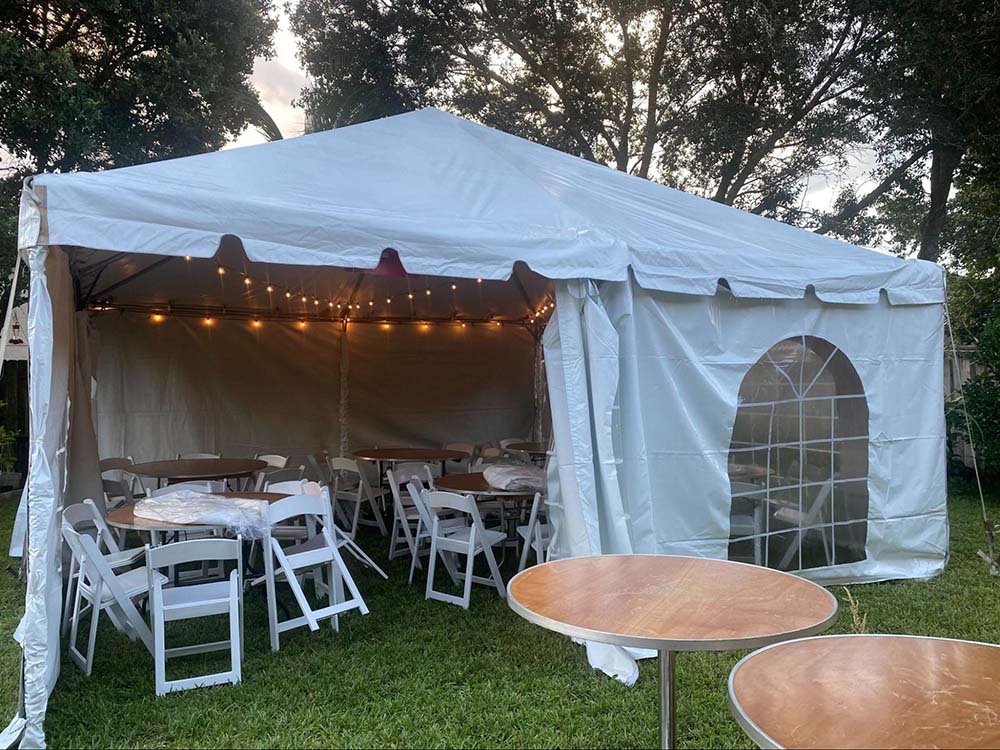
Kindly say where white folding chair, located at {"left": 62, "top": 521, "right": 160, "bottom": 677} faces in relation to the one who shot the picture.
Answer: facing away from the viewer and to the right of the viewer

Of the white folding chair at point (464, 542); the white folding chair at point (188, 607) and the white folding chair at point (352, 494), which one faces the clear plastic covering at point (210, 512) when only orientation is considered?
the white folding chair at point (188, 607)

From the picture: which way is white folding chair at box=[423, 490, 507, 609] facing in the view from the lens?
facing away from the viewer and to the right of the viewer

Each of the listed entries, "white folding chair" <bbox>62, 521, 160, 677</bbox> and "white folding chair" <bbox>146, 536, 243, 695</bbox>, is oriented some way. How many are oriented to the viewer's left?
0

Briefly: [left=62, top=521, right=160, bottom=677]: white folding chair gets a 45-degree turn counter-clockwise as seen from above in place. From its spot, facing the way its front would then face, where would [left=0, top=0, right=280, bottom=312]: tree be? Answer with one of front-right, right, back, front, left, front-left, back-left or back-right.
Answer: front

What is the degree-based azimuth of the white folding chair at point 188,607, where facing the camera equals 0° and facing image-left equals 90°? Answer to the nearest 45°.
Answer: approximately 180°

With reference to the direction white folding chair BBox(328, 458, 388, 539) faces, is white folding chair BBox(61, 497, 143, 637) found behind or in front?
behind

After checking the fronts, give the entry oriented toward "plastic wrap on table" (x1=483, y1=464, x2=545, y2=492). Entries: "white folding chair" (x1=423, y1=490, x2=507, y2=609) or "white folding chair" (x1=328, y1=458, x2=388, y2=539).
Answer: "white folding chair" (x1=423, y1=490, x2=507, y2=609)

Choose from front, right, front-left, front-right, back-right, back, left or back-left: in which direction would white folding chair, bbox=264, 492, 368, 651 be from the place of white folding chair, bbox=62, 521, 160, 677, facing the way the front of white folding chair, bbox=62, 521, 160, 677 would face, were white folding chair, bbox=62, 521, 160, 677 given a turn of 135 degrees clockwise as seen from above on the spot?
left

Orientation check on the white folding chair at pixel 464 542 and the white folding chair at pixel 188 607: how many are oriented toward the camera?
0

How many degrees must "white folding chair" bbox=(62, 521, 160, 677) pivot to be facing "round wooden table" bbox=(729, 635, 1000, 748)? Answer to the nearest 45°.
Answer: approximately 90° to its right

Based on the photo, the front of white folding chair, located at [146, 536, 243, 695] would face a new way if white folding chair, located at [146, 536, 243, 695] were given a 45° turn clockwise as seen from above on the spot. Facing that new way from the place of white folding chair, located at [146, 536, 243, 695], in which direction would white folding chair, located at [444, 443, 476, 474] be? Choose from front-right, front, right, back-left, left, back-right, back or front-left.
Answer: front

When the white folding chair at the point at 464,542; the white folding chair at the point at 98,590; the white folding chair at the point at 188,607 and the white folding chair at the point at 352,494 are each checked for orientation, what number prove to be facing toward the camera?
0

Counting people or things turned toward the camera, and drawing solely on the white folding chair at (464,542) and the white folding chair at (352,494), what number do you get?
0

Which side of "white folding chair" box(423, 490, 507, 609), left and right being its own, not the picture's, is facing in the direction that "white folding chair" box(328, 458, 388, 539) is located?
left
